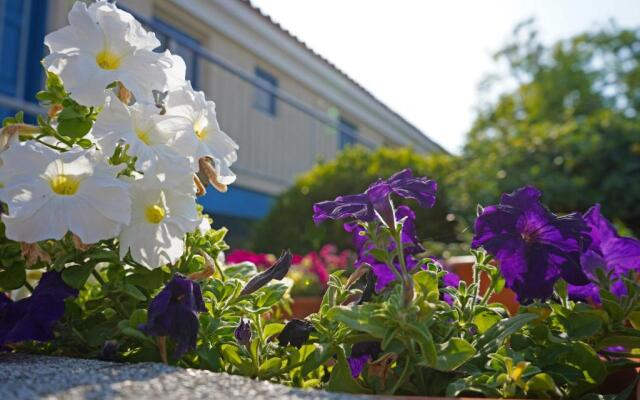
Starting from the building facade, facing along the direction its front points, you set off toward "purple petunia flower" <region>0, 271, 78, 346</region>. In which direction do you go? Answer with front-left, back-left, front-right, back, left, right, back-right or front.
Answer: front-right

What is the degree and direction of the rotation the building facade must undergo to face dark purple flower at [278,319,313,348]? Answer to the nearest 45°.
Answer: approximately 45° to its right

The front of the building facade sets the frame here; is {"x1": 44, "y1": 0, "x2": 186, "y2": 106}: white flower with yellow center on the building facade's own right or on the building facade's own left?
on the building facade's own right

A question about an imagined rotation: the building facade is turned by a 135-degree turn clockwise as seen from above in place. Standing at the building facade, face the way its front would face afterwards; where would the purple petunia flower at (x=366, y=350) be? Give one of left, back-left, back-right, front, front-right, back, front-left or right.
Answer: left

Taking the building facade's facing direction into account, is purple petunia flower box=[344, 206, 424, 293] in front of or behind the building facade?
in front

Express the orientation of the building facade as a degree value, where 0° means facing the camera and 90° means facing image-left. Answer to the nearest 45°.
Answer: approximately 315°

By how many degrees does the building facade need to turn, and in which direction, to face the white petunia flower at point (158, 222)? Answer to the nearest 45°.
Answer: approximately 45° to its right

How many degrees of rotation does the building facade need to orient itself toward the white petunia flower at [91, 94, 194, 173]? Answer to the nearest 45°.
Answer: approximately 45° to its right
